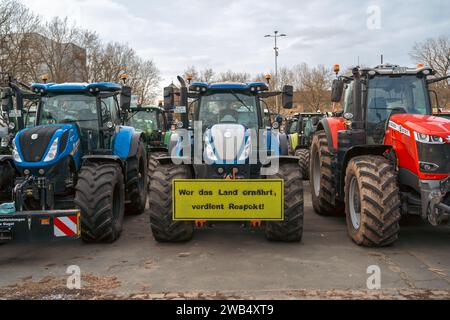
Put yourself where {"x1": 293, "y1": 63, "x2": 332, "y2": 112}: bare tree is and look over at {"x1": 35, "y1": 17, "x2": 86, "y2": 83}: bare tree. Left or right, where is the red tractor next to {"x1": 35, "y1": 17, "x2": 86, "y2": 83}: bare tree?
left

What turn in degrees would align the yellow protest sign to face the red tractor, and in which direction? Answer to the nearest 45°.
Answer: approximately 90° to its left

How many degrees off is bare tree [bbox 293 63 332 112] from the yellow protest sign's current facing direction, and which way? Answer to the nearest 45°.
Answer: approximately 180°

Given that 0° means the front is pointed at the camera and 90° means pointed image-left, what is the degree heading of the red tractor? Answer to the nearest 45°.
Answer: approximately 315°

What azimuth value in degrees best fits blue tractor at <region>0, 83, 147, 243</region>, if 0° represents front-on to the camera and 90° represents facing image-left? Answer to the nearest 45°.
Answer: approximately 45°

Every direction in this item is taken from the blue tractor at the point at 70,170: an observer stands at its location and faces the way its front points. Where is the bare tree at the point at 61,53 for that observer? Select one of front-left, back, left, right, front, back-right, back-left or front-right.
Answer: back-right

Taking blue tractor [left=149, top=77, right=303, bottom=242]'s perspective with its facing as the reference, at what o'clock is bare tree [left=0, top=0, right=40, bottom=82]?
The bare tree is roughly at 5 o'clock from the blue tractor.

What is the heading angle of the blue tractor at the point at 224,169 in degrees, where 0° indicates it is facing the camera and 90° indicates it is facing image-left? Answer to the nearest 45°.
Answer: approximately 0°
